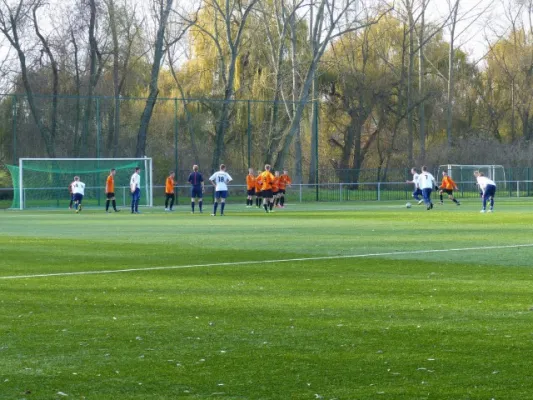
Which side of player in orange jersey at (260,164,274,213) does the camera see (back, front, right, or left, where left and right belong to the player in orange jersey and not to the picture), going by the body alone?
back

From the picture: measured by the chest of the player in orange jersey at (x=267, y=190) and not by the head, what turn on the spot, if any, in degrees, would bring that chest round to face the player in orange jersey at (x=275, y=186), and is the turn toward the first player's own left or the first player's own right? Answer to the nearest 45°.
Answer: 0° — they already face them

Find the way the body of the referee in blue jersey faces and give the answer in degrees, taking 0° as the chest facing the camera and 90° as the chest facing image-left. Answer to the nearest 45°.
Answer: approximately 180°

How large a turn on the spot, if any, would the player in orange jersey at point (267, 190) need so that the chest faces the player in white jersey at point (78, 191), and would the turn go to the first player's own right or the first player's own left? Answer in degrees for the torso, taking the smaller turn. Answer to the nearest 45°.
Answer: approximately 90° to the first player's own left

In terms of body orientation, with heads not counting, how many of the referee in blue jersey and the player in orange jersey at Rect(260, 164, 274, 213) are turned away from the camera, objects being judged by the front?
2

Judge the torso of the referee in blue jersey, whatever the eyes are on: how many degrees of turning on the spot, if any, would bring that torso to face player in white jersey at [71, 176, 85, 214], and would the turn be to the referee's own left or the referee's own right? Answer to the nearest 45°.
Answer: approximately 90° to the referee's own left

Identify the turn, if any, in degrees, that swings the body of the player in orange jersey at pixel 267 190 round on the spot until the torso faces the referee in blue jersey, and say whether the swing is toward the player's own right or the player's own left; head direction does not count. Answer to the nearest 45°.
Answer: approximately 90° to the player's own left
